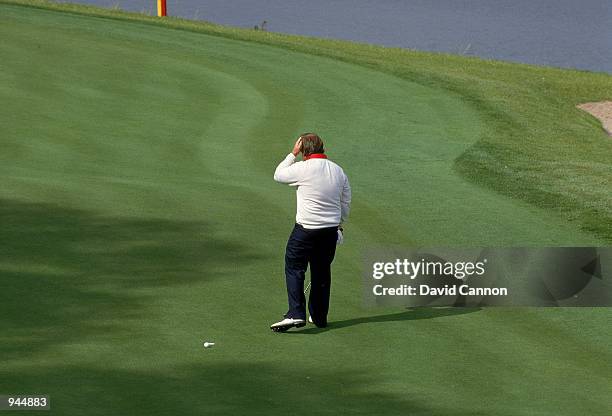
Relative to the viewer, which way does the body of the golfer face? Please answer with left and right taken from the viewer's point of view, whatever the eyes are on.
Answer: facing away from the viewer and to the left of the viewer

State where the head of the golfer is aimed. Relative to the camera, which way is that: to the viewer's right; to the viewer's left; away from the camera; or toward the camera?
away from the camera
